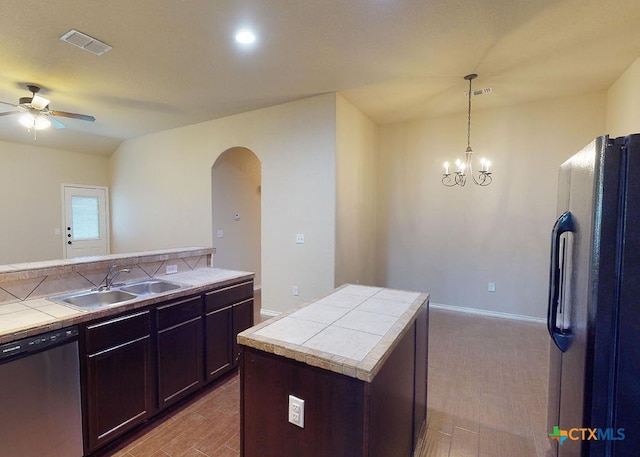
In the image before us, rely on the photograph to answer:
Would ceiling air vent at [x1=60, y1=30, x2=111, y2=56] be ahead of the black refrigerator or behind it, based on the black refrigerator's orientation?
ahead

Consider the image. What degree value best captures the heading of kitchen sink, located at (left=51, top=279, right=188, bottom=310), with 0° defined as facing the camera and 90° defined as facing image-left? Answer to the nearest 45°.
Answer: approximately 315°

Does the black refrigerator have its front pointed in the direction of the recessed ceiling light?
yes

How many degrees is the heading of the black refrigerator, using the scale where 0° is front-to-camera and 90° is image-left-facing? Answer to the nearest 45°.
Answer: approximately 90°

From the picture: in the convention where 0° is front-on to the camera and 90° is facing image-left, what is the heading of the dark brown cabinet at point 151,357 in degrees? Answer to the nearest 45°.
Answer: approximately 315°

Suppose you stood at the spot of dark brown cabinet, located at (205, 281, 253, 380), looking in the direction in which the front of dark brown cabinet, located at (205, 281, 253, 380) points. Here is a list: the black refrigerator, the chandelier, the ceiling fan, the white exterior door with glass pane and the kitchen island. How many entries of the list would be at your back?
2

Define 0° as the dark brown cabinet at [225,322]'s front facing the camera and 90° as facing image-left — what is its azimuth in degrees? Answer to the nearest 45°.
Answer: approximately 315°

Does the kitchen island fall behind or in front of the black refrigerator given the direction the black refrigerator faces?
in front

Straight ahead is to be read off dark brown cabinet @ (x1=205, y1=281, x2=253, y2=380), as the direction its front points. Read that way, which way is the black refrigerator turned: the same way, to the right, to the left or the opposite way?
the opposite way

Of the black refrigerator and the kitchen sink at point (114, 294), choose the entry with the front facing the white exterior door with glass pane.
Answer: the black refrigerator

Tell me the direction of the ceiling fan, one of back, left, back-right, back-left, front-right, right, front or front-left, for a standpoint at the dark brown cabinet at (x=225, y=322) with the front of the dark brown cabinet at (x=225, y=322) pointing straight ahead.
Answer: back

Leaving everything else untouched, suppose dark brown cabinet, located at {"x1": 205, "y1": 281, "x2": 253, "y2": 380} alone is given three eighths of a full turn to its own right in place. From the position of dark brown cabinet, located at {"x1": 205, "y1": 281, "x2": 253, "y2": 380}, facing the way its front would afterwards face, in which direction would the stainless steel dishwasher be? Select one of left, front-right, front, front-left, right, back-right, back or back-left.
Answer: front-left
